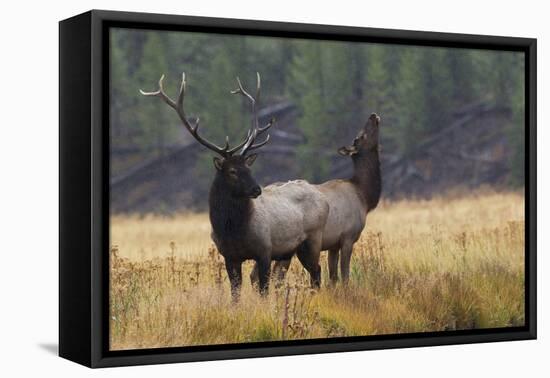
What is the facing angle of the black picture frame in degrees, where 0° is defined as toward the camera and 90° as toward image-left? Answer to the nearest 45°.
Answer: approximately 315°

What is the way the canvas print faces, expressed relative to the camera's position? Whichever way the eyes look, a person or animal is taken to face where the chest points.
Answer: facing the viewer and to the right of the viewer
